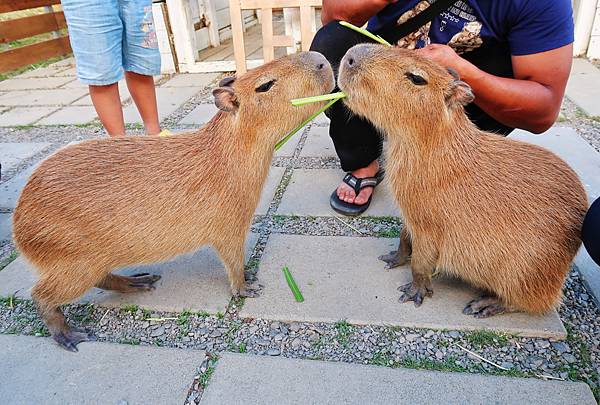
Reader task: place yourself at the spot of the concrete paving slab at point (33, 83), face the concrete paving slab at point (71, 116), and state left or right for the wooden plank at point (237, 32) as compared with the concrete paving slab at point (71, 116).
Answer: left

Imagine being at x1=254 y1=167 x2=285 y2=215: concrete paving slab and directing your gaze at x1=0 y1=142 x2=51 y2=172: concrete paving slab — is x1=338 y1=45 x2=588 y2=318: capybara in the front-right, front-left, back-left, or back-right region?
back-left

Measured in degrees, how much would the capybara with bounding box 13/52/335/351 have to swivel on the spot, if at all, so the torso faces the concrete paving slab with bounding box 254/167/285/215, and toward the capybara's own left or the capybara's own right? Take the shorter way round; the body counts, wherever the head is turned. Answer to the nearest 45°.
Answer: approximately 45° to the capybara's own left

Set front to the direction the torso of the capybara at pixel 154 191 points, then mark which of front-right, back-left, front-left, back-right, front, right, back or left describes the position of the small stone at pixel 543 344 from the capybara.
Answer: front-right

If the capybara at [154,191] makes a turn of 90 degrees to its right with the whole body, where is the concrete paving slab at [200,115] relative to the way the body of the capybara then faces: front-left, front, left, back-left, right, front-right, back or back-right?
back

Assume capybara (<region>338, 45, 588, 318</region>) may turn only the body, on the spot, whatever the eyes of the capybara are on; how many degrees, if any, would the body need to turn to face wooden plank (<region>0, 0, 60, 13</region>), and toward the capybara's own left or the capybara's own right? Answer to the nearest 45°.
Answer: approximately 45° to the capybara's own right

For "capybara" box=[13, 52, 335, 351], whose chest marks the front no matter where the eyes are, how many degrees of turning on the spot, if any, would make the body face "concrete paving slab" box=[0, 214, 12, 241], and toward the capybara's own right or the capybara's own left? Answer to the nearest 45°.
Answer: approximately 135° to the capybara's own left

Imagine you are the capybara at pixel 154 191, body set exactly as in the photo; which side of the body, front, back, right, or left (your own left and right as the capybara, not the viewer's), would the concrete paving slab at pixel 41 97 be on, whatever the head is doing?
left

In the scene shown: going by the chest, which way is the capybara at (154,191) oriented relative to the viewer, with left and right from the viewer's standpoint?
facing to the right of the viewer

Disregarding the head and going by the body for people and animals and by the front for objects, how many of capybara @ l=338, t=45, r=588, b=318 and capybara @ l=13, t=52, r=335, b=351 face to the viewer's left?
1

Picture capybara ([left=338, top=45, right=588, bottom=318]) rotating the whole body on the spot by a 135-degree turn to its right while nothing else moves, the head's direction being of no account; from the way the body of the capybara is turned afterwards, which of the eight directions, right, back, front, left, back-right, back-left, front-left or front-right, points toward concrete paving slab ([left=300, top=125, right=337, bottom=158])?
left

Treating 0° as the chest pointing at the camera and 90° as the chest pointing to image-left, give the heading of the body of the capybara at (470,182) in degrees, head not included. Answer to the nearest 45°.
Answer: approximately 90°

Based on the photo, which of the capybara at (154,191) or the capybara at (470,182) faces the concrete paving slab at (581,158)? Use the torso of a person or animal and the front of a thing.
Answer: the capybara at (154,191)

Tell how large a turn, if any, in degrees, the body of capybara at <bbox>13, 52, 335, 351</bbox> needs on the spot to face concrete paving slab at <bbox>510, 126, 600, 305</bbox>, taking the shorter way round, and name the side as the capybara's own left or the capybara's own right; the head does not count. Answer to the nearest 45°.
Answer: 0° — it already faces it

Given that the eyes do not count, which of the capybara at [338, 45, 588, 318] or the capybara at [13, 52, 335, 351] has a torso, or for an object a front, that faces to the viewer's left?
the capybara at [338, 45, 588, 318]

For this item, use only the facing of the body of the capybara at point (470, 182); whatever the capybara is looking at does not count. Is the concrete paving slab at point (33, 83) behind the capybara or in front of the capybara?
in front

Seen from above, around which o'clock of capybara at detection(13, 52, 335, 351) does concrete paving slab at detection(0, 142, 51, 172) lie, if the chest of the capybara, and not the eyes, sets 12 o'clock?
The concrete paving slab is roughly at 8 o'clock from the capybara.

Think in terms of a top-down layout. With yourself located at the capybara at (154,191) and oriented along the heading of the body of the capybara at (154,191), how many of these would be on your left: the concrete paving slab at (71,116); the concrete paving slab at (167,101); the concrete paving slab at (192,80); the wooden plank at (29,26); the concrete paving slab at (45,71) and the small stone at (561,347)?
5

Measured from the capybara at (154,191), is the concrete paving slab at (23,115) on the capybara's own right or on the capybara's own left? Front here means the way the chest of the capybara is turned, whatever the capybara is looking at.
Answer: on the capybara's own left

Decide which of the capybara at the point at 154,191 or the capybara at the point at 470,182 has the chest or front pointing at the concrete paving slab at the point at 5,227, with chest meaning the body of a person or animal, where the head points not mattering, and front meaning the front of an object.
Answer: the capybara at the point at 470,182

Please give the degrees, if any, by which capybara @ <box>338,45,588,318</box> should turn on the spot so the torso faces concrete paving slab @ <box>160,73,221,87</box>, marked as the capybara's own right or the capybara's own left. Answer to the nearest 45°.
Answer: approximately 45° to the capybara's own right

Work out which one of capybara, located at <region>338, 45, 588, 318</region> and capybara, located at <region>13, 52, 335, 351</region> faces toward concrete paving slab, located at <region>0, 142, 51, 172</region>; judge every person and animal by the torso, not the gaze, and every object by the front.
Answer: capybara, located at <region>338, 45, 588, 318</region>

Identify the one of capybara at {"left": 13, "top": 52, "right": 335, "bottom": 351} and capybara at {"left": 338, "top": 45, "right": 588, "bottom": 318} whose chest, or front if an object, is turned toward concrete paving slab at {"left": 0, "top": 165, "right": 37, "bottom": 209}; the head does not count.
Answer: capybara at {"left": 338, "top": 45, "right": 588, "bottom": 318}
